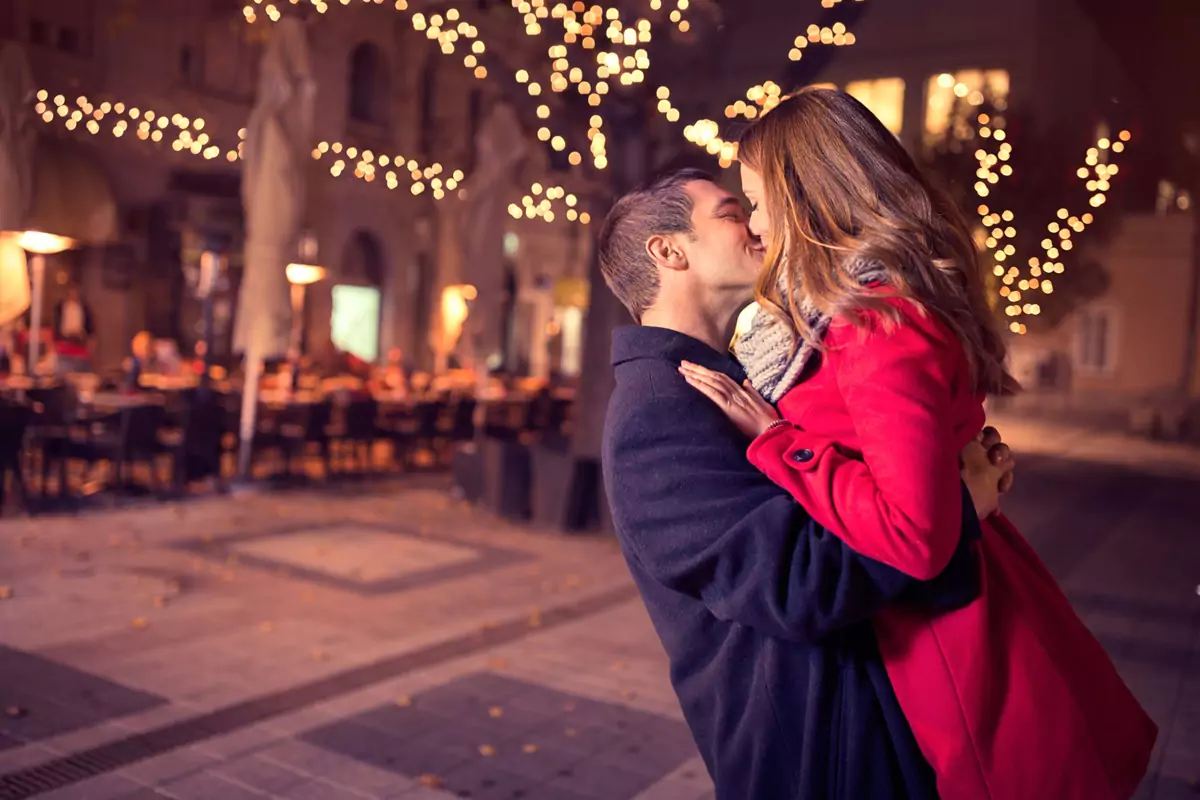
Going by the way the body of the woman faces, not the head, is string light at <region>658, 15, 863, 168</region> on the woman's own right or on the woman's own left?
on the woman's own right

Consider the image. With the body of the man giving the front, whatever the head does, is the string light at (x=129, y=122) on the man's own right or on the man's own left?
on the man's own left

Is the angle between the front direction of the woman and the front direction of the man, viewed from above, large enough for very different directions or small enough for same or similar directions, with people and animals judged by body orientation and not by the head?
very different directions

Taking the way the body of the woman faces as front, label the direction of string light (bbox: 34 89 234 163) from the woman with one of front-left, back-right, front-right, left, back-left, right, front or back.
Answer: front-right

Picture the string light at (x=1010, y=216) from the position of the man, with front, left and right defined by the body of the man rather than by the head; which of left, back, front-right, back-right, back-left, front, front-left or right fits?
left

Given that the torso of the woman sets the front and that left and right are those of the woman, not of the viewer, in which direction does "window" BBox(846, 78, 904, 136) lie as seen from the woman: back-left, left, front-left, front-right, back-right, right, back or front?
right

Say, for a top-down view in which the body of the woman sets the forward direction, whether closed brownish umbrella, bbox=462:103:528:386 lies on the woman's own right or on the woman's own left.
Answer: on the woman's own right

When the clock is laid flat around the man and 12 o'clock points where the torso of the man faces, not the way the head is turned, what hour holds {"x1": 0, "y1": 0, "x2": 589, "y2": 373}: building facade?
The building facade is roughly at 8 o'clock from the man.

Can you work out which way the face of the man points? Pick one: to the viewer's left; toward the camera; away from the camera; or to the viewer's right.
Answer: to the viewer's right

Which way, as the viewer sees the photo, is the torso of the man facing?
to the viewer's right

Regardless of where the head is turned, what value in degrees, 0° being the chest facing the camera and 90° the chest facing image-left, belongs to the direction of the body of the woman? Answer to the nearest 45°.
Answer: approximately 90°
